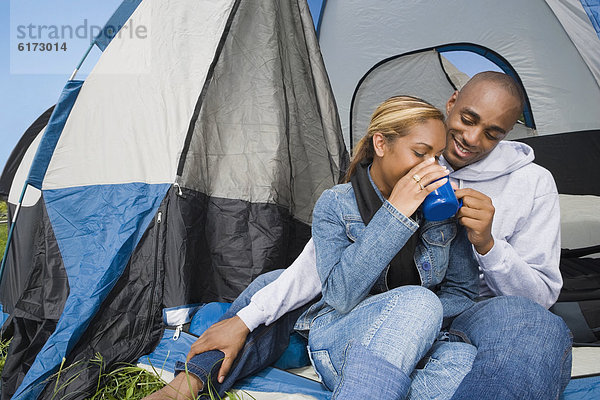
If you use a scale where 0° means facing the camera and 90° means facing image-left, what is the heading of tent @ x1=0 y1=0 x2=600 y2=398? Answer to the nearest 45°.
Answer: approximately 0°

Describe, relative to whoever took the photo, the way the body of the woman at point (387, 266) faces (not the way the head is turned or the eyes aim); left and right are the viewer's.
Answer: facing the viewer and to the right of the viewer

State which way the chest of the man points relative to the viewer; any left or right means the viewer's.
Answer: facing the viewer and to the left of the viewer

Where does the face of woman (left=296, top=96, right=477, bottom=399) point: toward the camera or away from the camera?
toward the camera
